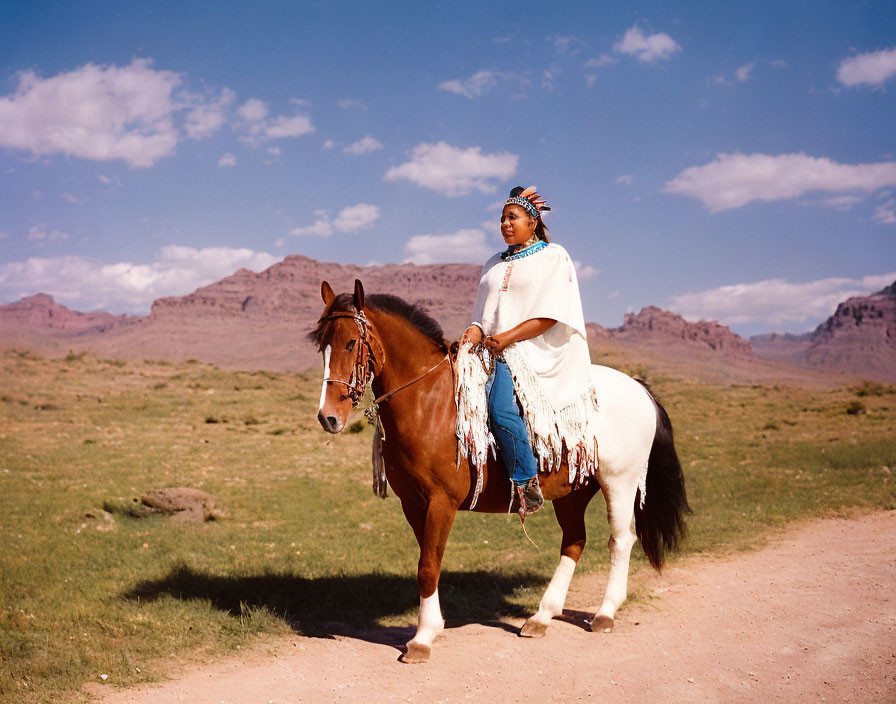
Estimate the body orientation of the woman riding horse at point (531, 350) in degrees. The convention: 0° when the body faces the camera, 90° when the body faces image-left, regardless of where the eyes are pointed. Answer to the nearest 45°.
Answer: approximately 45°

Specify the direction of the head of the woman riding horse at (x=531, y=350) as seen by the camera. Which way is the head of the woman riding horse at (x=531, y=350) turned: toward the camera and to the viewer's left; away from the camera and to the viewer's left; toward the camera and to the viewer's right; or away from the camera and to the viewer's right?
toward the camera and to the viewer's left

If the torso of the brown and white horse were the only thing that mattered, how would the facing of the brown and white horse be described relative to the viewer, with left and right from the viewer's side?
facing the viewer and to the left of the viewer
